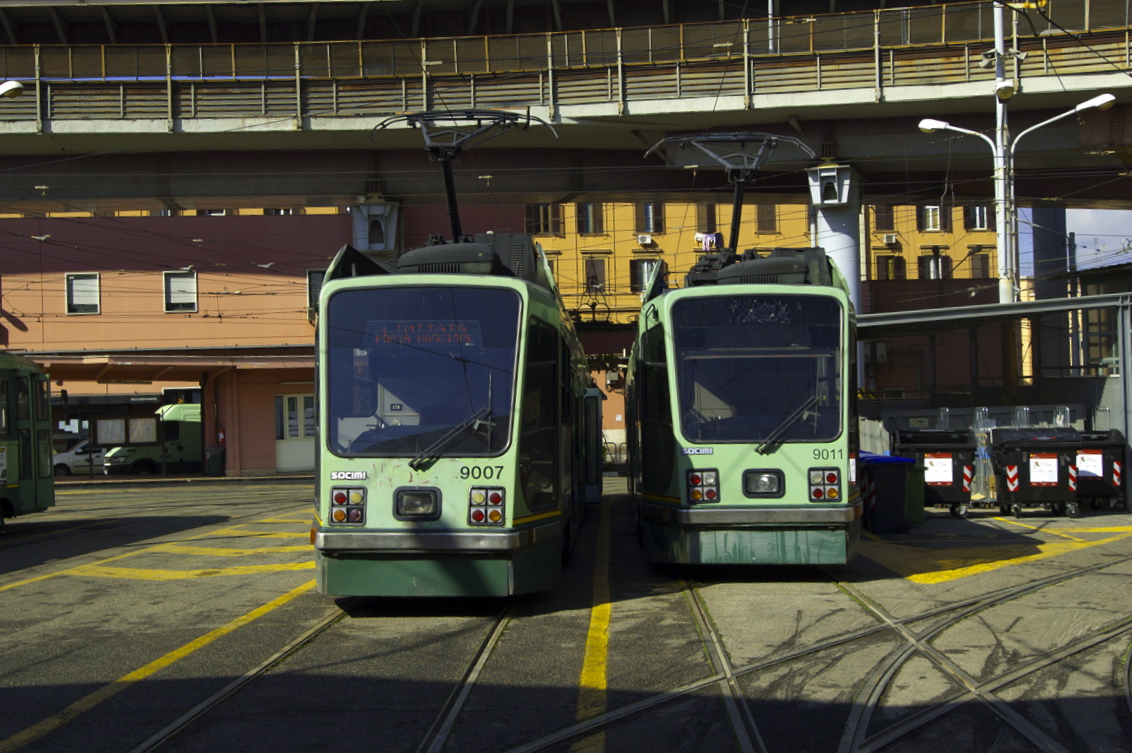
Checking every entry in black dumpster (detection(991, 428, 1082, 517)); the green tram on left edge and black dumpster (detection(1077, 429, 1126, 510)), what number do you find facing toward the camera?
2

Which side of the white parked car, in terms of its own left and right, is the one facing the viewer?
left

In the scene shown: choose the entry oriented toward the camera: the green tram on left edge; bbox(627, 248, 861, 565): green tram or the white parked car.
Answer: the green tram

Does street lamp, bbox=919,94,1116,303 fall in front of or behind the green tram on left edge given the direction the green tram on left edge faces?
in front

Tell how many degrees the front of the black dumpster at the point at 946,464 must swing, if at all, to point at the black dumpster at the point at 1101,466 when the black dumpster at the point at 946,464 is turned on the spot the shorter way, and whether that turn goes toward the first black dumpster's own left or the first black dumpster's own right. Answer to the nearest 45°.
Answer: approximately 135° to the first black dumpster's own left

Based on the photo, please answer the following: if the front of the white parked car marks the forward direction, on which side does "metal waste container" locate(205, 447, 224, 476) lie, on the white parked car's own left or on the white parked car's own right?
on the white parked car's own left

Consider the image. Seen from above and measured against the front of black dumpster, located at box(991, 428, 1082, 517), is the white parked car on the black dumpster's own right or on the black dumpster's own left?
on the black dumpster's own right
